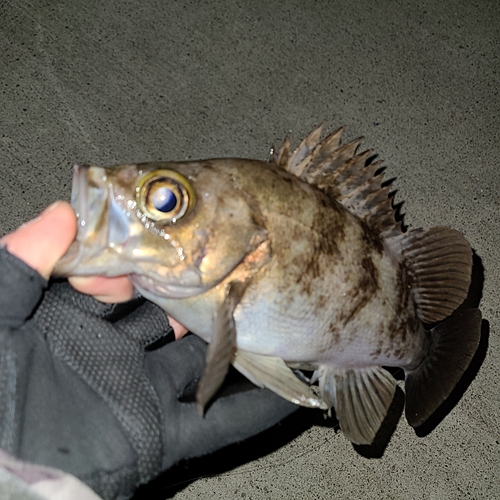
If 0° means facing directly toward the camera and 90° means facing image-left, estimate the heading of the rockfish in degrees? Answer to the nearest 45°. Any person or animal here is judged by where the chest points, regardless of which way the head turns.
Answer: approximately 90°
